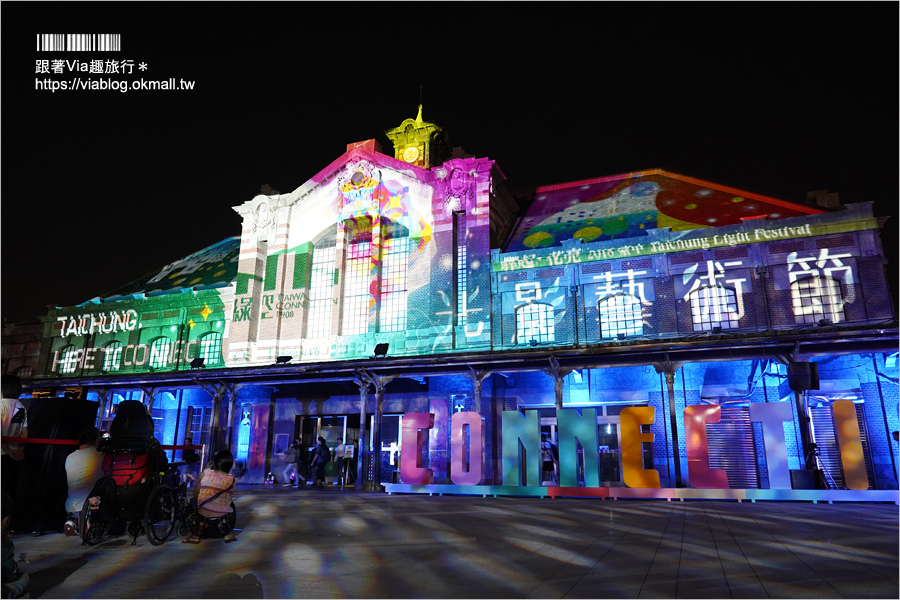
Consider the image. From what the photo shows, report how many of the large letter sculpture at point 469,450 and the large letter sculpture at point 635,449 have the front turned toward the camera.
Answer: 2

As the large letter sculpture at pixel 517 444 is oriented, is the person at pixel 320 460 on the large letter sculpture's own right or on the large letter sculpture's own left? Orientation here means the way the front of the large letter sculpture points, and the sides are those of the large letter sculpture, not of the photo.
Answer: on the large letter sculpture's own right

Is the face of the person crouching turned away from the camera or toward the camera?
away from the camera

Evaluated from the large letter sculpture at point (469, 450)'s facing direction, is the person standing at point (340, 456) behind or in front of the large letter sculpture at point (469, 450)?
behind

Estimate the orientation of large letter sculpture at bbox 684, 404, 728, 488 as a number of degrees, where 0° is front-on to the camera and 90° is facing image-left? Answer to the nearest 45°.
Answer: approximately 0°

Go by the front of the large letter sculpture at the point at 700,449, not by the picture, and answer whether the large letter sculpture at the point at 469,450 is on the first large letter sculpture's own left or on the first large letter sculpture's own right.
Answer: on the first large letter sculpture's own right

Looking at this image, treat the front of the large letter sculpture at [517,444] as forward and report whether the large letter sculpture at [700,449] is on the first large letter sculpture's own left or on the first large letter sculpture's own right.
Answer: on the first large letter sculpture's own left
